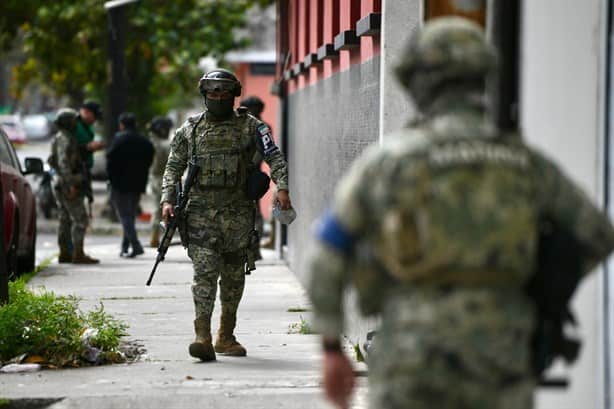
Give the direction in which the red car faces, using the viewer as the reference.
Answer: facing away from the viewer

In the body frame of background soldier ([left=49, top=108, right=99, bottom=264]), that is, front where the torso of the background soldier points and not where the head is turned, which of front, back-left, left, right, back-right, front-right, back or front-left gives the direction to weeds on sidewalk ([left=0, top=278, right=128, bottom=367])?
right

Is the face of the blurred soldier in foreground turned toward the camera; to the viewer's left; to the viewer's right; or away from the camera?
away from the camera

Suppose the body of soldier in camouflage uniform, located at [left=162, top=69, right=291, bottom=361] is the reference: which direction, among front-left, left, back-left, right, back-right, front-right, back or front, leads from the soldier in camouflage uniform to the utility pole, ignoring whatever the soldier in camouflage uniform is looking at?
back
